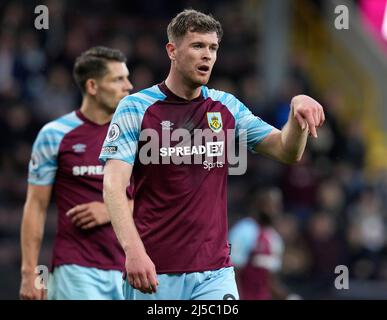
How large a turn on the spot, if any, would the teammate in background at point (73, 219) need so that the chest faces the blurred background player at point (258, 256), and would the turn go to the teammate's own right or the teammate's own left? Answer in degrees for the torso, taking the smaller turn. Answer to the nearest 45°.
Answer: approximately 90° to the teammate's own left

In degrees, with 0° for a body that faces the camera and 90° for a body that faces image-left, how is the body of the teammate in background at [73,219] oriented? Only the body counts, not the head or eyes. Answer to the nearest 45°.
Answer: approximately 315°

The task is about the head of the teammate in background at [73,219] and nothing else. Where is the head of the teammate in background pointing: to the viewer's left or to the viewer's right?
to the viewer's right
